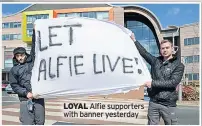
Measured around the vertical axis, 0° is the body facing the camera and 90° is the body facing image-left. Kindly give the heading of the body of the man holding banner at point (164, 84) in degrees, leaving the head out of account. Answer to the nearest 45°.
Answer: approximately 45°

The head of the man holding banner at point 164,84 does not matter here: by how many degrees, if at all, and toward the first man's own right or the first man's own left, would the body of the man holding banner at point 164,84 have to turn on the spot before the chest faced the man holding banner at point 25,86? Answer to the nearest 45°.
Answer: approximately 45° to the first man's own right
